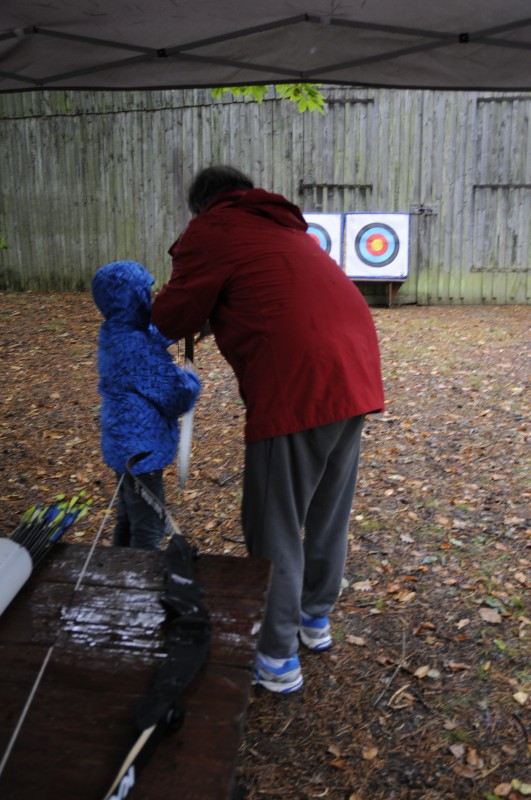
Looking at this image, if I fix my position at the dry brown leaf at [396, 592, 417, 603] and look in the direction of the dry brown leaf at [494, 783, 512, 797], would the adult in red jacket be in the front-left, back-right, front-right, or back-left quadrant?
front-right

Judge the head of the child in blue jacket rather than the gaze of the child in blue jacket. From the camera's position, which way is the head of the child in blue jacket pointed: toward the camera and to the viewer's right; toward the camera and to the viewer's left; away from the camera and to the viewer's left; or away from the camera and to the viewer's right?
away from the camera and to the viewer's right

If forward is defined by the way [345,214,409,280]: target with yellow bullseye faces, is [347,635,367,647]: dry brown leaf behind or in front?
in front

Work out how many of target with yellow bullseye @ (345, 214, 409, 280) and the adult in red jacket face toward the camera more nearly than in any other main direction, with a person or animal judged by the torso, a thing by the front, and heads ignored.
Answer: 1

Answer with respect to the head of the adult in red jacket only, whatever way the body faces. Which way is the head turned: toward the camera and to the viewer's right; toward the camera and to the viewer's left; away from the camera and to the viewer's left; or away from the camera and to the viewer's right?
away from the camera and to the viewer's left

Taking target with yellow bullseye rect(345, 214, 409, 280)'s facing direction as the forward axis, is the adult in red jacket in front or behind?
in front

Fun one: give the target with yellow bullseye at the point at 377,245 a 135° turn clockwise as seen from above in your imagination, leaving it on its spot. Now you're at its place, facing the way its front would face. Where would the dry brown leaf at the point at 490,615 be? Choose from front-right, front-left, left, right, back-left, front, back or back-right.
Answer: back-left

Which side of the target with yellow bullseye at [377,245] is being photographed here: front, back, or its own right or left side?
front

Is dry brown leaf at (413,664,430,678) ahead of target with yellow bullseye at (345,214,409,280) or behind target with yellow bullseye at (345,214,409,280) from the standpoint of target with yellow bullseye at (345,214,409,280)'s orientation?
ahead

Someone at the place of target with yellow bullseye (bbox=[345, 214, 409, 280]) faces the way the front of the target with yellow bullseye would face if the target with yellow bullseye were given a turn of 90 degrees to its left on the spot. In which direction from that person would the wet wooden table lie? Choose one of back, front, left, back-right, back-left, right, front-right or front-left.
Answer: right

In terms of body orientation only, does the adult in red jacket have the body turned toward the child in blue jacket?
yes

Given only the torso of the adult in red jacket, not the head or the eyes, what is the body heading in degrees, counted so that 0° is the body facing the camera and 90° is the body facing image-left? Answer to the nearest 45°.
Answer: approximately 135°
